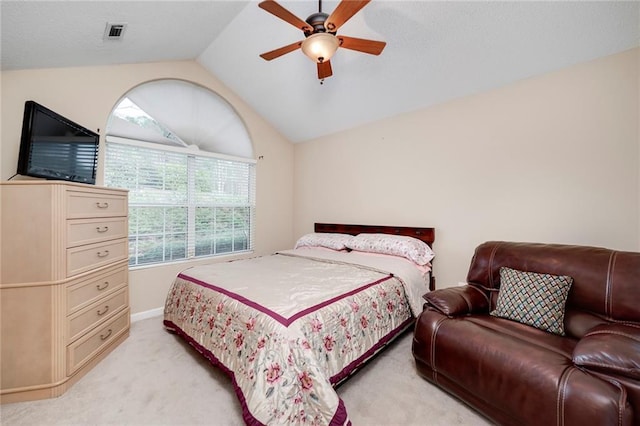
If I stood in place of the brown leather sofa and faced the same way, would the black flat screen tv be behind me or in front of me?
in front

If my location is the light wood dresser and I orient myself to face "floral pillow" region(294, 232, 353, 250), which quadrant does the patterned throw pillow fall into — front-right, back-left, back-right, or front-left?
front-right

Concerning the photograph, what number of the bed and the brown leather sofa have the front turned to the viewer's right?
0

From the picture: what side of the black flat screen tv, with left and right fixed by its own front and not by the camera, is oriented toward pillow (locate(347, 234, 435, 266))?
front

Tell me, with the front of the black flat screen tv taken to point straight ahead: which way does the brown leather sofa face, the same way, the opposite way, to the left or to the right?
the opposite way

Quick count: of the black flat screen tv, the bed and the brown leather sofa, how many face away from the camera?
0

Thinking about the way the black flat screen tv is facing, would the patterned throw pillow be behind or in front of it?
in front

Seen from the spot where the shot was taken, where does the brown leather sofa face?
facing the viewer and to the left of the viewer

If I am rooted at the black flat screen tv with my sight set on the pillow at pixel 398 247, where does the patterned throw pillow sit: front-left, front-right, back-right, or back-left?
front-right

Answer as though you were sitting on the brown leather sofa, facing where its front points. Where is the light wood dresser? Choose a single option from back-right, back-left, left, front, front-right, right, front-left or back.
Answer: front

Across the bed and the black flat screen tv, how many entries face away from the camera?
0

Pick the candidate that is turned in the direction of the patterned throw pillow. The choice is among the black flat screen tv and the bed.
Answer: the black flat screen tv

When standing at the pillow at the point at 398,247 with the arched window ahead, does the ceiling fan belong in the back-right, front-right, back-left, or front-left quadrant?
front-left
